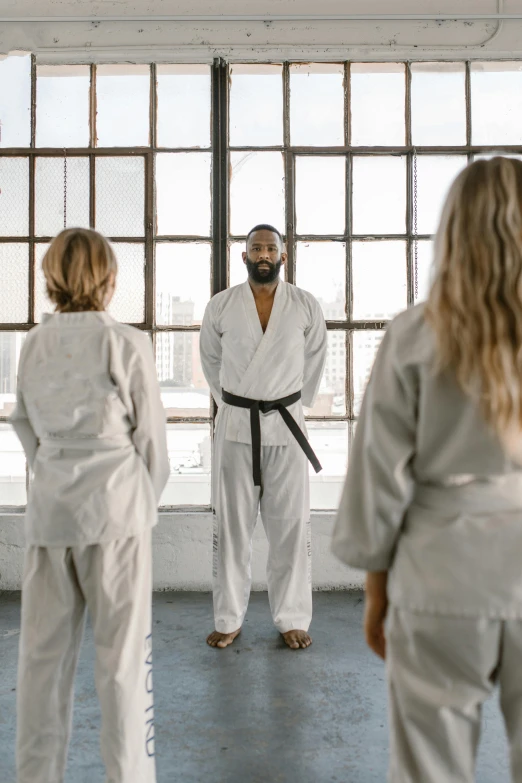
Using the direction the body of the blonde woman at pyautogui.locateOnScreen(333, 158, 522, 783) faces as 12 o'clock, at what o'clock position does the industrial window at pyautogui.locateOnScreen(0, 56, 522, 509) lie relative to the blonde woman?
The industrial window is roughly at 11 o'clock from the blonde woman.

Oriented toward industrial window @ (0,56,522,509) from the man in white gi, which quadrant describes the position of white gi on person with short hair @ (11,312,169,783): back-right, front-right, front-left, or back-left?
back-left

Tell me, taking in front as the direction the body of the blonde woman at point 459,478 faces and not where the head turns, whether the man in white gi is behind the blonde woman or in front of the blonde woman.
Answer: in front

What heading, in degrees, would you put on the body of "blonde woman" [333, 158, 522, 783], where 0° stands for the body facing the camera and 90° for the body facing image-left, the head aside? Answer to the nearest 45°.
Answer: approximately 180°

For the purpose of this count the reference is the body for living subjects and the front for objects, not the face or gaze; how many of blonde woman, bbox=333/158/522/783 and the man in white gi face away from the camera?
1

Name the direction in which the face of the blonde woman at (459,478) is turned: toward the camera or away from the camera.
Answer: away from the camera

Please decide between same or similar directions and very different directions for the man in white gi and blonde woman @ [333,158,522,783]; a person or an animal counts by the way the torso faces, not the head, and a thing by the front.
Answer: very different directions

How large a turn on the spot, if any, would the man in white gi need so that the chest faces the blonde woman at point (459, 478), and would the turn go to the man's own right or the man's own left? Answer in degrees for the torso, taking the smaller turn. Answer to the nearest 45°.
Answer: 0° — they already face them

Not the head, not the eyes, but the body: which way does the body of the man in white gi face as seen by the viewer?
toward the camera

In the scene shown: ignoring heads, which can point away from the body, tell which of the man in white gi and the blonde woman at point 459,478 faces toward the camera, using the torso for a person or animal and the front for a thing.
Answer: the man in white gi

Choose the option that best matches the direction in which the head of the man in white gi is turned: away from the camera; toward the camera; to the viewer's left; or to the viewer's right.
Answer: toward the camera
